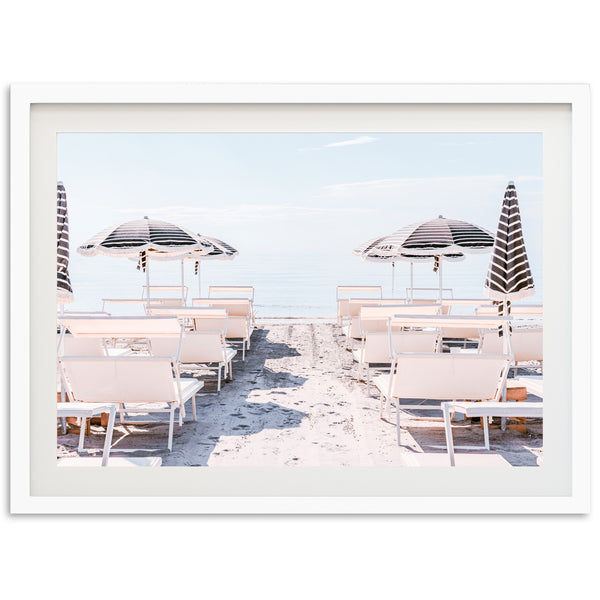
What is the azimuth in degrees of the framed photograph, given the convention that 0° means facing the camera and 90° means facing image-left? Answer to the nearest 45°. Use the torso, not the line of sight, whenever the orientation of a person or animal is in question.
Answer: approximately 0°
